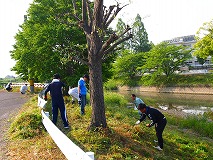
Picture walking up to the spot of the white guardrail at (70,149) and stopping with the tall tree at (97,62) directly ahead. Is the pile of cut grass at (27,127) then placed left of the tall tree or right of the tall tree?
left

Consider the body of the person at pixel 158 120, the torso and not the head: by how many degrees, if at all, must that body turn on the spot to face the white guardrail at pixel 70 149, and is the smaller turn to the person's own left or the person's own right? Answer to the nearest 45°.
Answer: approximately 45° to the person's own left

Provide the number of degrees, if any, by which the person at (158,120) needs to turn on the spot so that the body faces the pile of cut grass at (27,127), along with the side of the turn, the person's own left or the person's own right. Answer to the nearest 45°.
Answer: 0° — they already face it

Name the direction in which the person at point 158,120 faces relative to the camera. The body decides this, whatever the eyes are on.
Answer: to the viewer's left
